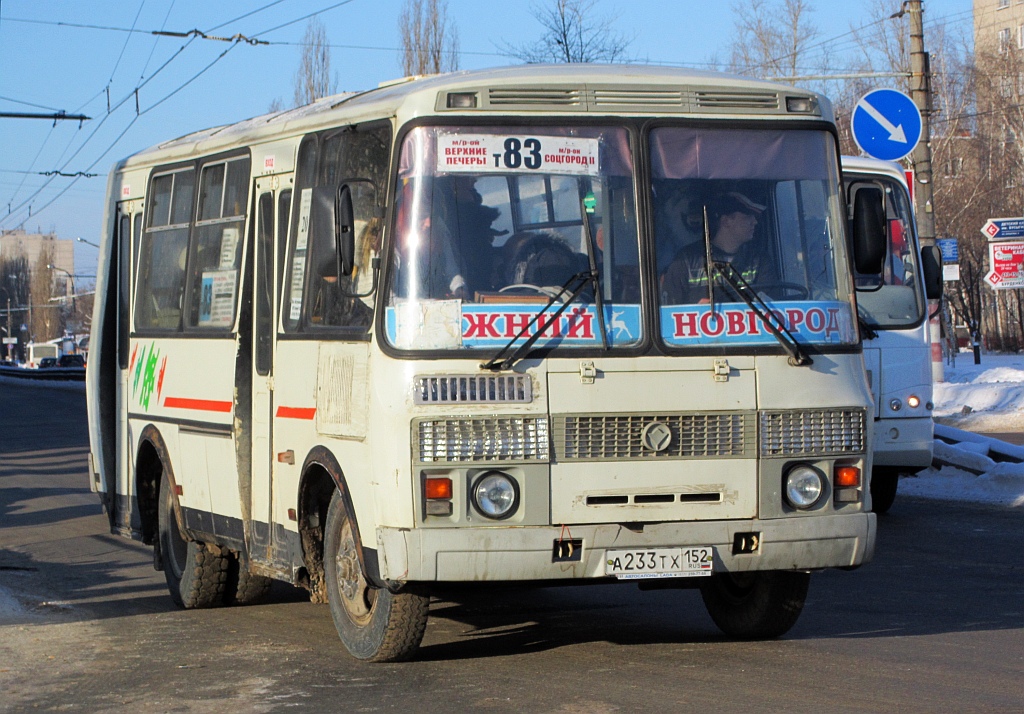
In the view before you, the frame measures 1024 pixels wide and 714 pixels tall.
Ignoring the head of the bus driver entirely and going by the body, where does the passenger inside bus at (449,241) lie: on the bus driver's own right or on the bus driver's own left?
on the bus driver's own right

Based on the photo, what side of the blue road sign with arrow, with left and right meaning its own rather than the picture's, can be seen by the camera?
front

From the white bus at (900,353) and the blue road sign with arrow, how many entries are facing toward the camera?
2

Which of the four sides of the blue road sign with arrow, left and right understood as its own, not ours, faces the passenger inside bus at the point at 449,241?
front

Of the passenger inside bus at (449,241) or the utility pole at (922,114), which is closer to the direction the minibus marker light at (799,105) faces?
the passenger inside bus

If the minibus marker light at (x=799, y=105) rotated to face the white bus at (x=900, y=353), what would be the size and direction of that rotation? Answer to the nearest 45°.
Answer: approximately 180°

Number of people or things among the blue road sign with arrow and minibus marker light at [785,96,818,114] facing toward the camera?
2

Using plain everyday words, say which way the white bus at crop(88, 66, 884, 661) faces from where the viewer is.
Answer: facing the viewer and to the right of the viewer

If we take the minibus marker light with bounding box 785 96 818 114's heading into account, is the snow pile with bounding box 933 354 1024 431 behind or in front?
behind

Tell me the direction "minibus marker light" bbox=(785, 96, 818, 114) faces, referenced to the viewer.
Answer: facing the viewer

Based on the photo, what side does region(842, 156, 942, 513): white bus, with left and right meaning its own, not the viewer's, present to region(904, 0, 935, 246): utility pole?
back
